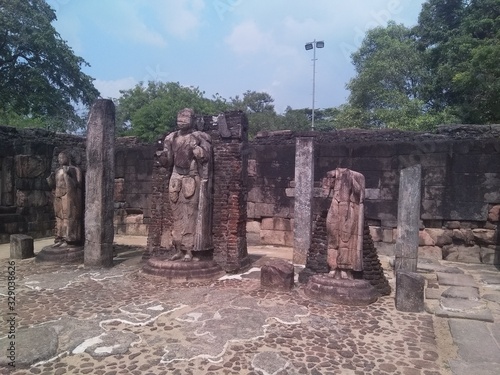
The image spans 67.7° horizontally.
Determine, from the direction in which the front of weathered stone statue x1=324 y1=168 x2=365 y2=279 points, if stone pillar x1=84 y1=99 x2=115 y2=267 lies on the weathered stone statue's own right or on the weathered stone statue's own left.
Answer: on the weathered stone statue's own right

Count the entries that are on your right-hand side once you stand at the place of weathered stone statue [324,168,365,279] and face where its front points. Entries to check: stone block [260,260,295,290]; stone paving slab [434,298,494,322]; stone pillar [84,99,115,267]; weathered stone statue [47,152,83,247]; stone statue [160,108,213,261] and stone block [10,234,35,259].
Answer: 5

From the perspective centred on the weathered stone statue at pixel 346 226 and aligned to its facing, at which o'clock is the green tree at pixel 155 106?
The green tree is roughly at 5 o'clock from the weathered stone statue.

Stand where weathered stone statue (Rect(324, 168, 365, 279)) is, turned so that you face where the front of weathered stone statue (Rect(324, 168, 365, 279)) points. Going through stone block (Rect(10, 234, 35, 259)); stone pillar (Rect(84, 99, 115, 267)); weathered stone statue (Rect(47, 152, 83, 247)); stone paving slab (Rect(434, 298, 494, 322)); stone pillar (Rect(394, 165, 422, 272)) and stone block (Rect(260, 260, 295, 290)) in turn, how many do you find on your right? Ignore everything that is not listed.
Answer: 4

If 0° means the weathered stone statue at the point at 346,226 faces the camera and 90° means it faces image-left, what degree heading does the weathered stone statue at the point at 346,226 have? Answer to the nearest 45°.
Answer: approximately 0°

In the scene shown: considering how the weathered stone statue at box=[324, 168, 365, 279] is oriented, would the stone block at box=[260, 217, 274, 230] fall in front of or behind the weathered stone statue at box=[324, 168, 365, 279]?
behind

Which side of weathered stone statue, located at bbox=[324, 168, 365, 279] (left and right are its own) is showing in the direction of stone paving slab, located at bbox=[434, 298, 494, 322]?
left

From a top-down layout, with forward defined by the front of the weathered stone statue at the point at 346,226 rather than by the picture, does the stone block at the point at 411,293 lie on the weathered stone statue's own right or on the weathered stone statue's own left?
on the weathered stone statue's own left

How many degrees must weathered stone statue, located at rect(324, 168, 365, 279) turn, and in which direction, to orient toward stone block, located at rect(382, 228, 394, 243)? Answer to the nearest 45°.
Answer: approximately 180°

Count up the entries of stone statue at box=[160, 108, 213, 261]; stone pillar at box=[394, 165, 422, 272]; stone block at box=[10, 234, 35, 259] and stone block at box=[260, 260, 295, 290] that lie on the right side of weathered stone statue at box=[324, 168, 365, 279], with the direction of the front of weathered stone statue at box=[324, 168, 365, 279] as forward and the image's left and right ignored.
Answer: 3

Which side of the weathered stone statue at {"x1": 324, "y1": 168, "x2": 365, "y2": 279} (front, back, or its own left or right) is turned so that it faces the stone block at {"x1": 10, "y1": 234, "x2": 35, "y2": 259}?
right

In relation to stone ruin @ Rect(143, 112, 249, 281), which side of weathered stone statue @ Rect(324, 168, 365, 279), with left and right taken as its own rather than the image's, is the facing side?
right

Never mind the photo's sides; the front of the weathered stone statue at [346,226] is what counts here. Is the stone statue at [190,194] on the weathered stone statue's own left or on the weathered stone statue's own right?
on the weathered stone statue's own right

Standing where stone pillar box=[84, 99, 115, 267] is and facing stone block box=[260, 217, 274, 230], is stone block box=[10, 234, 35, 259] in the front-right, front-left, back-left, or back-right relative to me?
back-left
